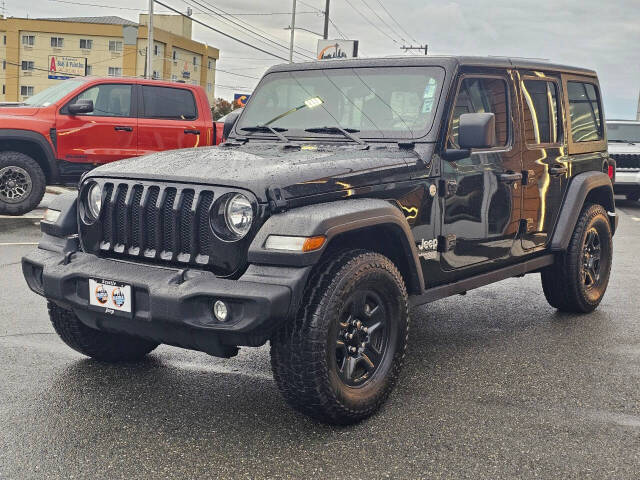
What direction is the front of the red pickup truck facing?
to the viewer's left

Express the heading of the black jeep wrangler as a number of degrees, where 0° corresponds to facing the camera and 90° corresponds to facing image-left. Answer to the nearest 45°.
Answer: approximately 45°

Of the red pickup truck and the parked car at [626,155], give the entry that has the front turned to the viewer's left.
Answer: the red pickup truck

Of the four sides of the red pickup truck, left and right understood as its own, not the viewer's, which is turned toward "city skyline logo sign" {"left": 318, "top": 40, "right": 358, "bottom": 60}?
right

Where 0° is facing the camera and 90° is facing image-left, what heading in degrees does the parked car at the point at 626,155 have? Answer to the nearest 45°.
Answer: approximately 0°

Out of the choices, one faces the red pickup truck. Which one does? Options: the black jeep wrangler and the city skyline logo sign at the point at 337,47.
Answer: the city skyline logo sign

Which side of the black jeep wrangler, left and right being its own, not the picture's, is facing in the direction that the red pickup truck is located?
right

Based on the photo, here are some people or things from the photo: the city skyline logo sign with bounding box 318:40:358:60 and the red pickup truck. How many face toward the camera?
1

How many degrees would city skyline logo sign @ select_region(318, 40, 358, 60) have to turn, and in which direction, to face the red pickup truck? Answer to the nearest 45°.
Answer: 0° — it already faces it

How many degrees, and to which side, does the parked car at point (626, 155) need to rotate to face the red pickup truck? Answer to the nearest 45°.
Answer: approximately 45° to its right

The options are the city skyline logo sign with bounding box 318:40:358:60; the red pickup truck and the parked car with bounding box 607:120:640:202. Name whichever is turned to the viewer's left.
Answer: the red pickup truck

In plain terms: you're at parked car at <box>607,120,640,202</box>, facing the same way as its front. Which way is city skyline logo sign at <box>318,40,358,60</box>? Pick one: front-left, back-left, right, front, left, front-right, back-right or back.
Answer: back-right

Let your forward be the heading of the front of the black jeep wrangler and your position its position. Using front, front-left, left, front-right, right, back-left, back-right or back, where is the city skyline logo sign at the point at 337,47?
back-right

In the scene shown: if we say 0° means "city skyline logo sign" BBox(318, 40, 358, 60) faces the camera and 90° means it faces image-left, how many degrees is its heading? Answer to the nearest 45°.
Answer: approximately 0°

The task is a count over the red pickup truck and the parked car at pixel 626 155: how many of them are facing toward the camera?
1

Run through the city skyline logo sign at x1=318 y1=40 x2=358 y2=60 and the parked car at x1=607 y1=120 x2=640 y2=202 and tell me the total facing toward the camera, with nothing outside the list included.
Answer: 2
